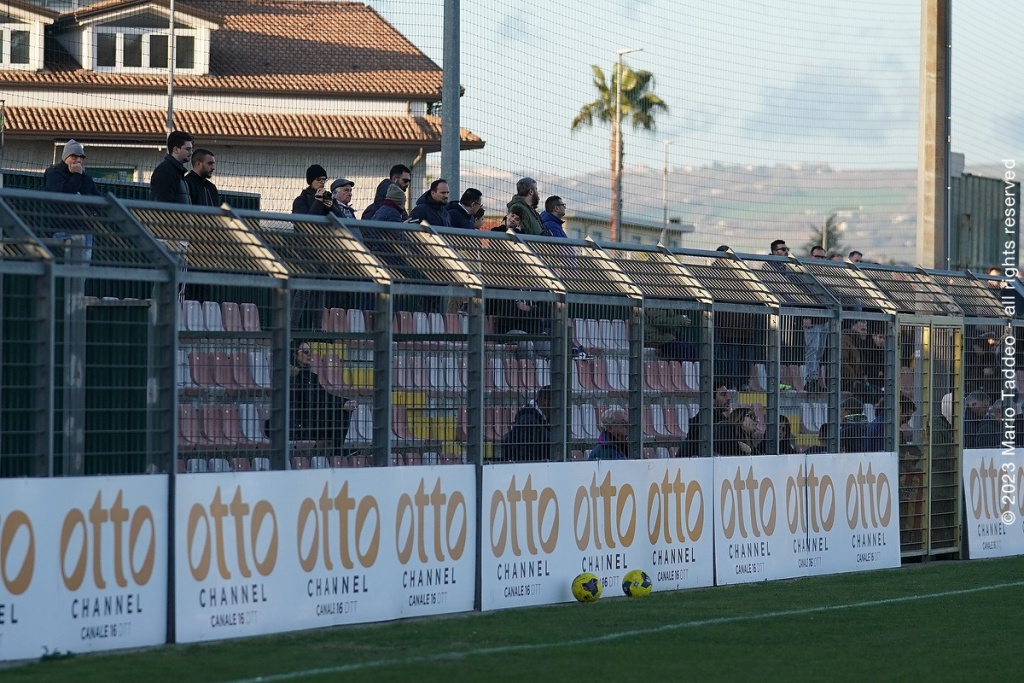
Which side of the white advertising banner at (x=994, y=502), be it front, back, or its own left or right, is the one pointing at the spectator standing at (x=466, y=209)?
right

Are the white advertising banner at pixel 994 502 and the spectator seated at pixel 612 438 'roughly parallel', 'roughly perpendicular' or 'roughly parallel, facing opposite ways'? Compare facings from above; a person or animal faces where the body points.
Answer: roughly parallel

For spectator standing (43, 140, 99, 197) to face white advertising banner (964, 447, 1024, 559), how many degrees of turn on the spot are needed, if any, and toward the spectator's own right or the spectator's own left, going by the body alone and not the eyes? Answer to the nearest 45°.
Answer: approximately 45° to the spectator's own left

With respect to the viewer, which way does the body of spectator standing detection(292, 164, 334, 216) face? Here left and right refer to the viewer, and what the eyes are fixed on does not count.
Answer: facing the viewer and to the right of the viewer

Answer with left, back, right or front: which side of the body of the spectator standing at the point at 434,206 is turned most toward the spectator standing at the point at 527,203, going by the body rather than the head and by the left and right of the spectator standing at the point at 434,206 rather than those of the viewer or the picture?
left

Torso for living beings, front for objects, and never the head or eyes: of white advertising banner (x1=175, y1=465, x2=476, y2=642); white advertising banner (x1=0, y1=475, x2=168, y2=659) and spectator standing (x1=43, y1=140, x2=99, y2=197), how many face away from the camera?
0

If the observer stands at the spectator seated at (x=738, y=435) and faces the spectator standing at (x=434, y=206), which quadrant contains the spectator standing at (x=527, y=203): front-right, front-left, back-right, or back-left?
front-right

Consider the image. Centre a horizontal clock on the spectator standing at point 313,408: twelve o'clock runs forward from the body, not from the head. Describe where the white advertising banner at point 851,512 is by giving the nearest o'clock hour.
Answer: The white advertising banner is roughly at 11 o'clock from the spectator standing.

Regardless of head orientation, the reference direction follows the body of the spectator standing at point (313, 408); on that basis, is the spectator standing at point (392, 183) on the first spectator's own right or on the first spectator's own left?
on the first spectator's own left

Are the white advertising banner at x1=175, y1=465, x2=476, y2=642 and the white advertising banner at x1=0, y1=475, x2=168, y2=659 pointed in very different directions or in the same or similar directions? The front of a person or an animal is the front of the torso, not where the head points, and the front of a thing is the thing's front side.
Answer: same or similar directions
